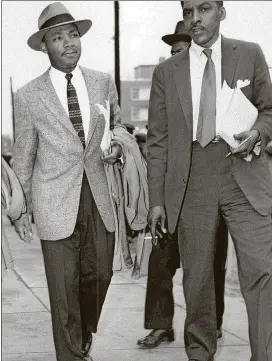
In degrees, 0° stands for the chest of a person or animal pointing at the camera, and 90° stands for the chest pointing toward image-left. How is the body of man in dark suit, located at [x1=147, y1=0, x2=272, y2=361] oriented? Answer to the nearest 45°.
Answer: approximately 0°

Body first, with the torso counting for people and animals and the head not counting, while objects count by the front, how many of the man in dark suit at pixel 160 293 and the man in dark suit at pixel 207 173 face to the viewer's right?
0

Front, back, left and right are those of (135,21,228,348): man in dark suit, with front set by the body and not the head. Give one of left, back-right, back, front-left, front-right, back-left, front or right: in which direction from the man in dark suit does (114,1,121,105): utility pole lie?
back-right

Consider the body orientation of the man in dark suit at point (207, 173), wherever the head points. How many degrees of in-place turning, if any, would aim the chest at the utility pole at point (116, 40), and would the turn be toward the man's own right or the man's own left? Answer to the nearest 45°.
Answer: approximately 180°

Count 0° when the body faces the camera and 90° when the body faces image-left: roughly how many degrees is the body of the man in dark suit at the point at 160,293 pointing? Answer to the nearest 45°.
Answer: approximately 45°
